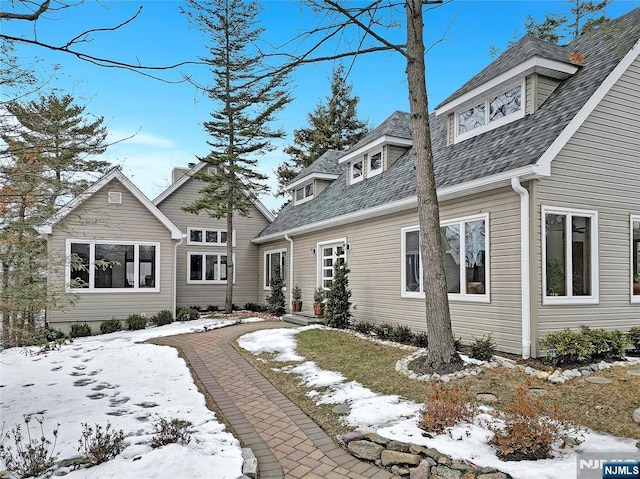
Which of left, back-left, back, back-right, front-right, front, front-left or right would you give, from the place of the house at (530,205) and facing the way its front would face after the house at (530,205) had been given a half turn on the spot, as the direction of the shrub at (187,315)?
left

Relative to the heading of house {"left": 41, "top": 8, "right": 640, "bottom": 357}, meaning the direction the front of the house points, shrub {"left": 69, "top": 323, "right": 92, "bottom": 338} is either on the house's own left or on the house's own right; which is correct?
on the house's own right

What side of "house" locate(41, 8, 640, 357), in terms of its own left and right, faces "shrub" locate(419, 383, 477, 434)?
front

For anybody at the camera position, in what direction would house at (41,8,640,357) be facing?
facing the viewer and to the left of the viewer

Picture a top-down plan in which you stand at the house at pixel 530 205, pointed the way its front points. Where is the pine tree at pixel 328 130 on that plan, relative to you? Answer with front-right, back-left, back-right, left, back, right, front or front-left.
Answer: back-right

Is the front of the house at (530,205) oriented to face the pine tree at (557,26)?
no

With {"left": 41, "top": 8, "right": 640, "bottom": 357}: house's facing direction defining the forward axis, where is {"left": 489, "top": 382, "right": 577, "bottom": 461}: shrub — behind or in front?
in front

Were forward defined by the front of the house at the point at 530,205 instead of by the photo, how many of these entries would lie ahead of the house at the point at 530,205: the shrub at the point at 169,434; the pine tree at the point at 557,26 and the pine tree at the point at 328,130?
1

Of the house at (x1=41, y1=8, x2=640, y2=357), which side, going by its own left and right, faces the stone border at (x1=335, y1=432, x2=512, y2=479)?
front

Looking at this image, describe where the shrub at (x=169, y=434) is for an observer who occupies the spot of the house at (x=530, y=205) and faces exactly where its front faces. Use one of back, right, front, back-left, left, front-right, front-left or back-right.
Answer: front

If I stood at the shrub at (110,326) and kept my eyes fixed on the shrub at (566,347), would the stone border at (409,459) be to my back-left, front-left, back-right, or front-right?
front-right
